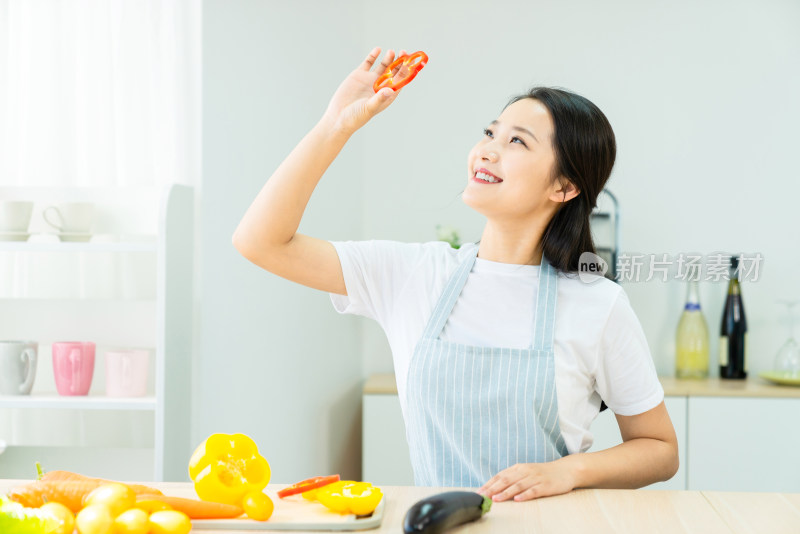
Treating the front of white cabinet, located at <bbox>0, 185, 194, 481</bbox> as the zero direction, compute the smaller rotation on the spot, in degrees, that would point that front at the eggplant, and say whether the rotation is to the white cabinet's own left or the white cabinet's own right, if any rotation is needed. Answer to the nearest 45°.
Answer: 0° — it already faces it

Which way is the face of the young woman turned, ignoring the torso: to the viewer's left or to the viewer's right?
to the viewer's left

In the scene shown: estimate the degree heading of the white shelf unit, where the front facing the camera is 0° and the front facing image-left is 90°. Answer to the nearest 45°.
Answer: approximately 0°

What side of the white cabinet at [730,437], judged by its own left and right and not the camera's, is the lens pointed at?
front

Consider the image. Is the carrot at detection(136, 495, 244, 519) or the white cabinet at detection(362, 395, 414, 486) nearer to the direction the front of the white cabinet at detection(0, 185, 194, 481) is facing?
the carrot

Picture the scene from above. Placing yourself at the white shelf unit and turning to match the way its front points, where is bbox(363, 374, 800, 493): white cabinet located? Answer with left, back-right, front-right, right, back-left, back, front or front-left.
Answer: left

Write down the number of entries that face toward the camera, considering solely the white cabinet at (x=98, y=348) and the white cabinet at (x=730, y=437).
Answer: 2

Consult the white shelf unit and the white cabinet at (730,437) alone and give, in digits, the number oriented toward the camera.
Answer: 2

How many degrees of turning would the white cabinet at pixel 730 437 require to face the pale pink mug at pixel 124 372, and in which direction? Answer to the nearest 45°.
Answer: approximately 45° to its right

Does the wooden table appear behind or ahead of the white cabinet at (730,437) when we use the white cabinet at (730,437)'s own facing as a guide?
ahead

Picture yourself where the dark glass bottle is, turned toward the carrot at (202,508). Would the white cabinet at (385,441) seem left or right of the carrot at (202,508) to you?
right

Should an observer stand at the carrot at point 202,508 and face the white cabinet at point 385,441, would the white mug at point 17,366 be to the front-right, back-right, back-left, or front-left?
front-left

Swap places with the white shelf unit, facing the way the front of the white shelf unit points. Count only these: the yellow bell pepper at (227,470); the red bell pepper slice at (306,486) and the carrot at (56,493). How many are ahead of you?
3

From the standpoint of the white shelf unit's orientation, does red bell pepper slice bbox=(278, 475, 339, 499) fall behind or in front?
in front

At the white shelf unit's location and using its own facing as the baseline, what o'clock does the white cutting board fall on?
The white cutting board is roughly at 12 o'clock from the white shelf unit.

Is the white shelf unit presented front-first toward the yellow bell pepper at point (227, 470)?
yes

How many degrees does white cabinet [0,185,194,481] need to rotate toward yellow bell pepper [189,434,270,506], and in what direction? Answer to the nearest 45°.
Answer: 0° — it already faces it
